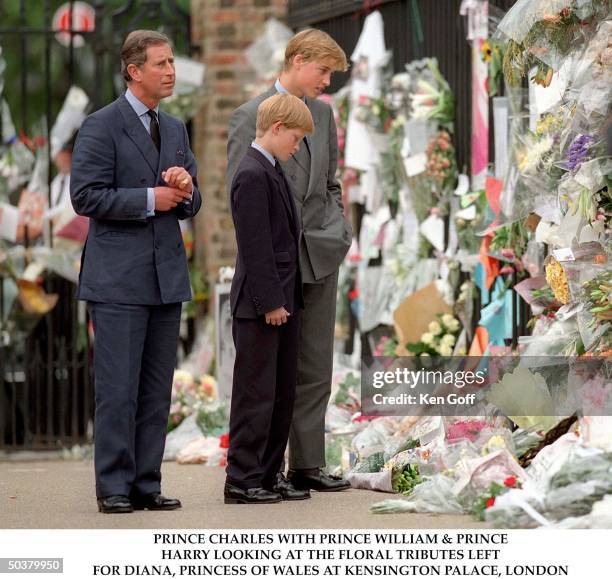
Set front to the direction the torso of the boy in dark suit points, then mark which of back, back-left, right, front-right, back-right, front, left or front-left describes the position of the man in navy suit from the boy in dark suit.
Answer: back

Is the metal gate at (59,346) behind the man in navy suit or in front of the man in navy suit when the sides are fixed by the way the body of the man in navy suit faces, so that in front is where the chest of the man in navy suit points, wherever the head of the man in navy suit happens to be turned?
behind

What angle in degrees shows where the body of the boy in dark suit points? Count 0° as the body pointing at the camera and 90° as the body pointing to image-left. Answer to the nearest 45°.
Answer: approximately 270°

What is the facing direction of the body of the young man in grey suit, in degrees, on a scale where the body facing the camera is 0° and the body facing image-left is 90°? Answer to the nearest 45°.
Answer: approximately 315°
